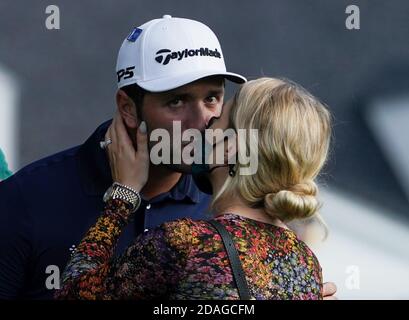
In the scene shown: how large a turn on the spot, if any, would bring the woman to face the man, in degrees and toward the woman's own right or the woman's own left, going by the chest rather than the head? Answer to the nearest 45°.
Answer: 0° — they already face them

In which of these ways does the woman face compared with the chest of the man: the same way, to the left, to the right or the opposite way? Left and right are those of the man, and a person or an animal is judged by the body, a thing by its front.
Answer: the opposite way

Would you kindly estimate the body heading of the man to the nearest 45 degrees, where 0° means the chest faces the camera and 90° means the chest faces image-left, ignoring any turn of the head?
approximately 315°

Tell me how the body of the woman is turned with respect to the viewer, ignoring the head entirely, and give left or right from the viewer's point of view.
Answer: facing away from the viewer and to the left of the viewer

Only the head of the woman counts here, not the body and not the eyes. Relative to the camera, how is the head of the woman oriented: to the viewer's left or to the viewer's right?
to the viewer's left
